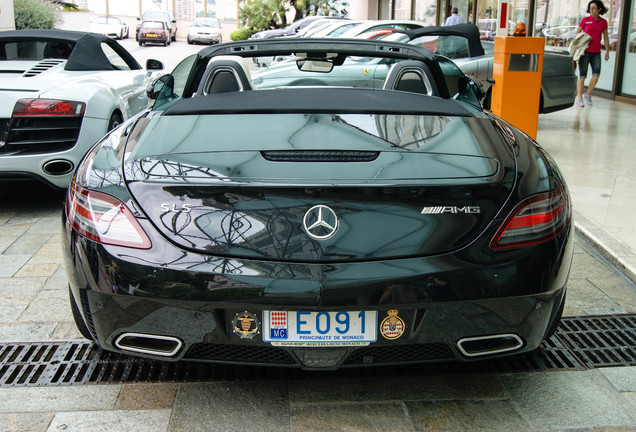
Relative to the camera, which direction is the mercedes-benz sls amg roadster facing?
away from the camera

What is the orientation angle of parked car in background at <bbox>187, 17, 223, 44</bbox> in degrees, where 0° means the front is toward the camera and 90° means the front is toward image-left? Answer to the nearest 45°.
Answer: approximately 0°

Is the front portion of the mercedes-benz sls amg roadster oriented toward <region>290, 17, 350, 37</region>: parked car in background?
yes

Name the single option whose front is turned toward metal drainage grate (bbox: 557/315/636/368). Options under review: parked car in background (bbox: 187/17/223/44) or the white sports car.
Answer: the parked car in background

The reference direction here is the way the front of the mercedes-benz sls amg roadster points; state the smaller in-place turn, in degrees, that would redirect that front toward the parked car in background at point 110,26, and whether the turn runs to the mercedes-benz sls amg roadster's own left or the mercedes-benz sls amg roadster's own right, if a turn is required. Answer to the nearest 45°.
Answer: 0° — it already faces it

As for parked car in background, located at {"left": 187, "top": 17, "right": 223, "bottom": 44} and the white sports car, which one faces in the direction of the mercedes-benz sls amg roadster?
the parked car in background

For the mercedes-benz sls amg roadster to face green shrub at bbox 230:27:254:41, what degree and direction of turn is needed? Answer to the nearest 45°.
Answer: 0° — it already faces it

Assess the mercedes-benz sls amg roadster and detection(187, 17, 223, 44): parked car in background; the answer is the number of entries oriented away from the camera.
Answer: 1

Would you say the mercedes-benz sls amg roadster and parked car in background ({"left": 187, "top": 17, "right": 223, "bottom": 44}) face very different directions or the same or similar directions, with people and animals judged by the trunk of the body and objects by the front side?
very different directions

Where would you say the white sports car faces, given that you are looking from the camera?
facing away from the viewer and to the right of the viewer

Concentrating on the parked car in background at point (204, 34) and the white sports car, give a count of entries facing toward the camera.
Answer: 1

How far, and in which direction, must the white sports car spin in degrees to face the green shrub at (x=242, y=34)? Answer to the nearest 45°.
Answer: approximately 45° to its left

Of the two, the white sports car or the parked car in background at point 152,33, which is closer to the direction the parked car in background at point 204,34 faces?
the white sports car
